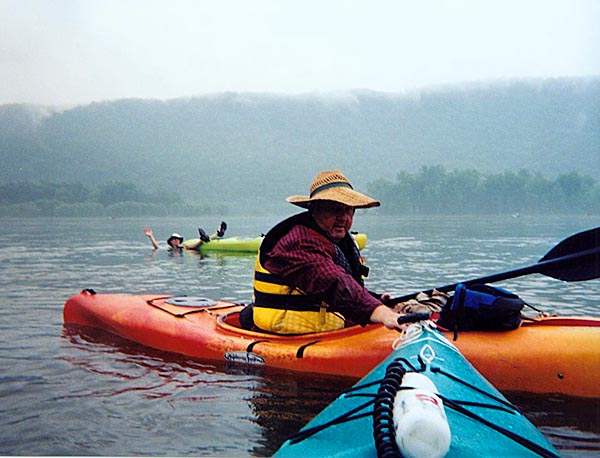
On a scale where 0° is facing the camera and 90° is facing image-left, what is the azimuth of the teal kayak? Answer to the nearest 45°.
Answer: approximately 180°
